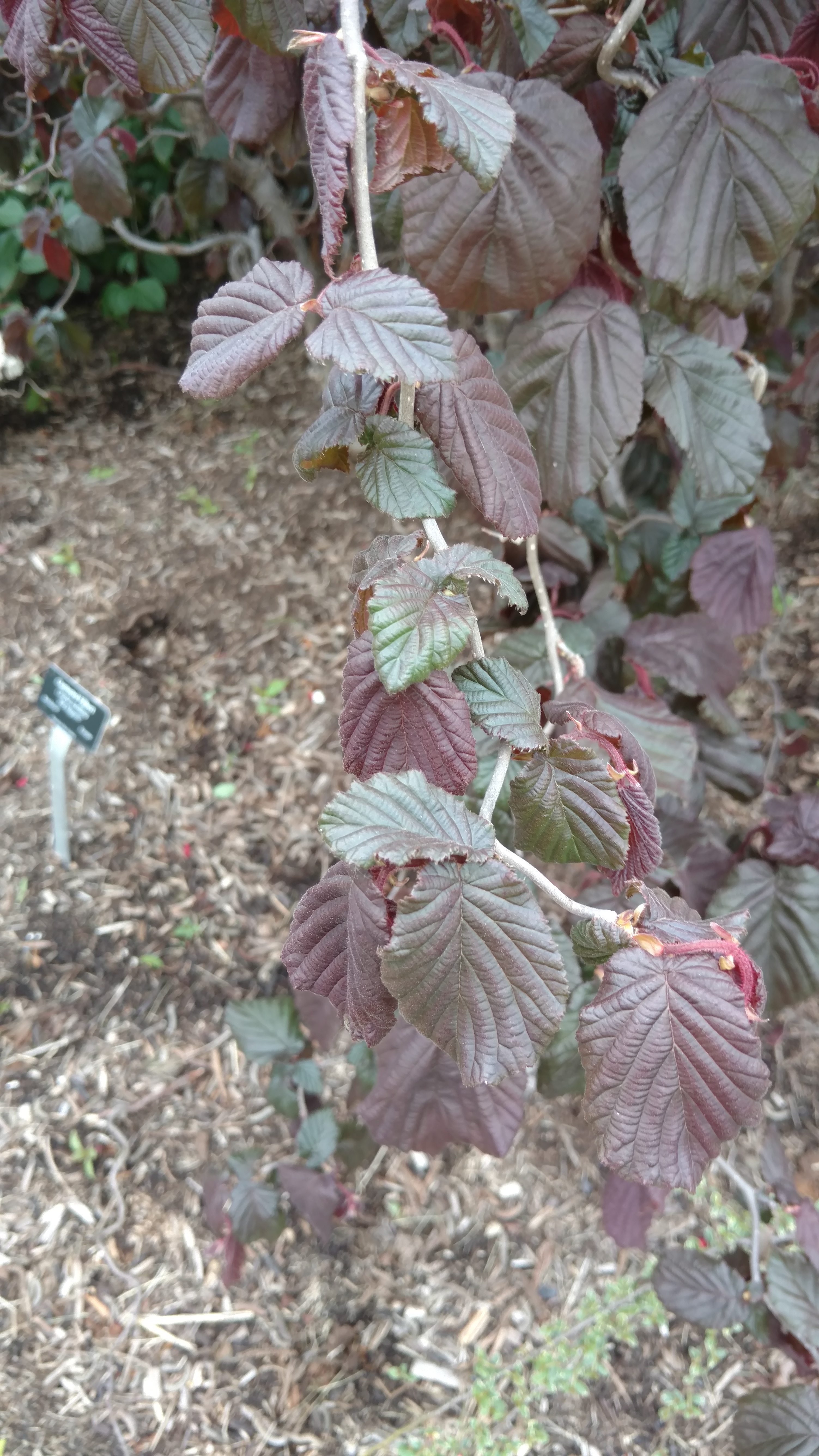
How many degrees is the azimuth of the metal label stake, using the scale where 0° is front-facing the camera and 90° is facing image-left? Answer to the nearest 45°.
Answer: approximately 45°

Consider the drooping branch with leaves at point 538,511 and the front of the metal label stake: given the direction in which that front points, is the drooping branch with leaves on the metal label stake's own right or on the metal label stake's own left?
on the metal label stake's own left
